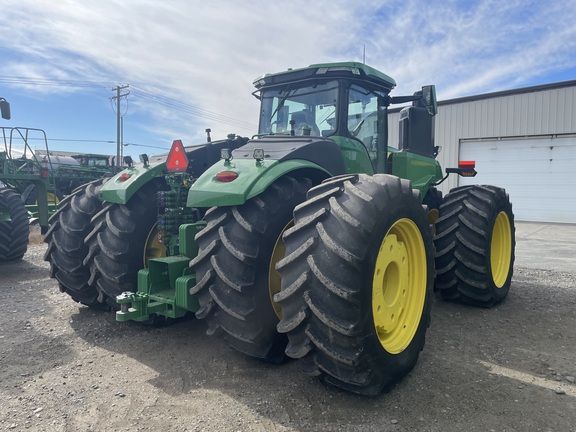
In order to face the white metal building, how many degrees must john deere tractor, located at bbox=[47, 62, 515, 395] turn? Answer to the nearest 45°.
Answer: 0° — it already faces it

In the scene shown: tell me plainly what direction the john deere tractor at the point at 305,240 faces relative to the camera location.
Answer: facing away from the viewer and to the right of the viewer
